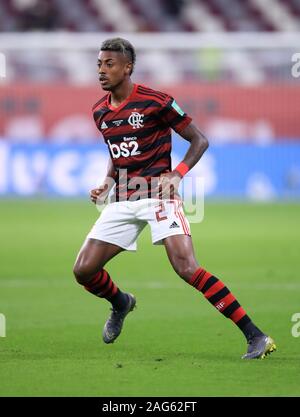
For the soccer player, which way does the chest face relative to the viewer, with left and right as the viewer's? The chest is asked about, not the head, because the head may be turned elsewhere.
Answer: facing the viewer and to the left of the viewer
